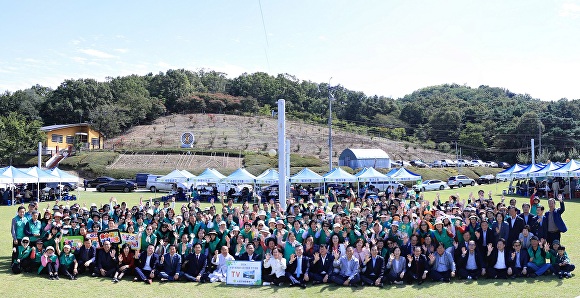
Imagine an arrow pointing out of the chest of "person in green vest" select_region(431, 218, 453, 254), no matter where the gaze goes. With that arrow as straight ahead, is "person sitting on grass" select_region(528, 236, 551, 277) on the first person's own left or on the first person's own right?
on the first person's own left

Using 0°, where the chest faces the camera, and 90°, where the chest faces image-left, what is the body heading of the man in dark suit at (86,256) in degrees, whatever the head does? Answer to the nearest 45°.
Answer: approximately 0°

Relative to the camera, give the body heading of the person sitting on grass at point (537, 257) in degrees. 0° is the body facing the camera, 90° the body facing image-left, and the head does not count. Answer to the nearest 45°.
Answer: approximately 0°

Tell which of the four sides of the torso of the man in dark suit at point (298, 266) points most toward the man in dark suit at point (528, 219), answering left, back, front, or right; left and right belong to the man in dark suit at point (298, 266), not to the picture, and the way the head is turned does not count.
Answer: left

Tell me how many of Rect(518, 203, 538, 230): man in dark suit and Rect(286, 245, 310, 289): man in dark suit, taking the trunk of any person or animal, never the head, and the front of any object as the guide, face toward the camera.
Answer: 2

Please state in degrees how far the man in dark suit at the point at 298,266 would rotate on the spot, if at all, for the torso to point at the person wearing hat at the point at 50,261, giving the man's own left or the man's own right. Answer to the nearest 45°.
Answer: approximately 90° to the man's own right

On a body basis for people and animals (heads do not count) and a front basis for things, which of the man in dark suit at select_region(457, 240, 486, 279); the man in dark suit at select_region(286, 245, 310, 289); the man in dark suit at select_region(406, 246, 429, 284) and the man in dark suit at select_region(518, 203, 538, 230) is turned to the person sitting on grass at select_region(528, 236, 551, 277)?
the man in dark suit at select_region(518, 203, 538, 230)

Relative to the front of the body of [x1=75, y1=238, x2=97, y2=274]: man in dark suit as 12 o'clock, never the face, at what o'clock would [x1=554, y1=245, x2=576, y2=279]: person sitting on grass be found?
The person sitting on grass is roughly at 10 o'clock from the man in dark suit.

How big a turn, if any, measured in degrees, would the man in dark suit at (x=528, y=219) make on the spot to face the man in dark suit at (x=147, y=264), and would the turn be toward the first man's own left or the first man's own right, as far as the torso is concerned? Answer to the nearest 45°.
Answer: approximately 45° to the first man's own right
